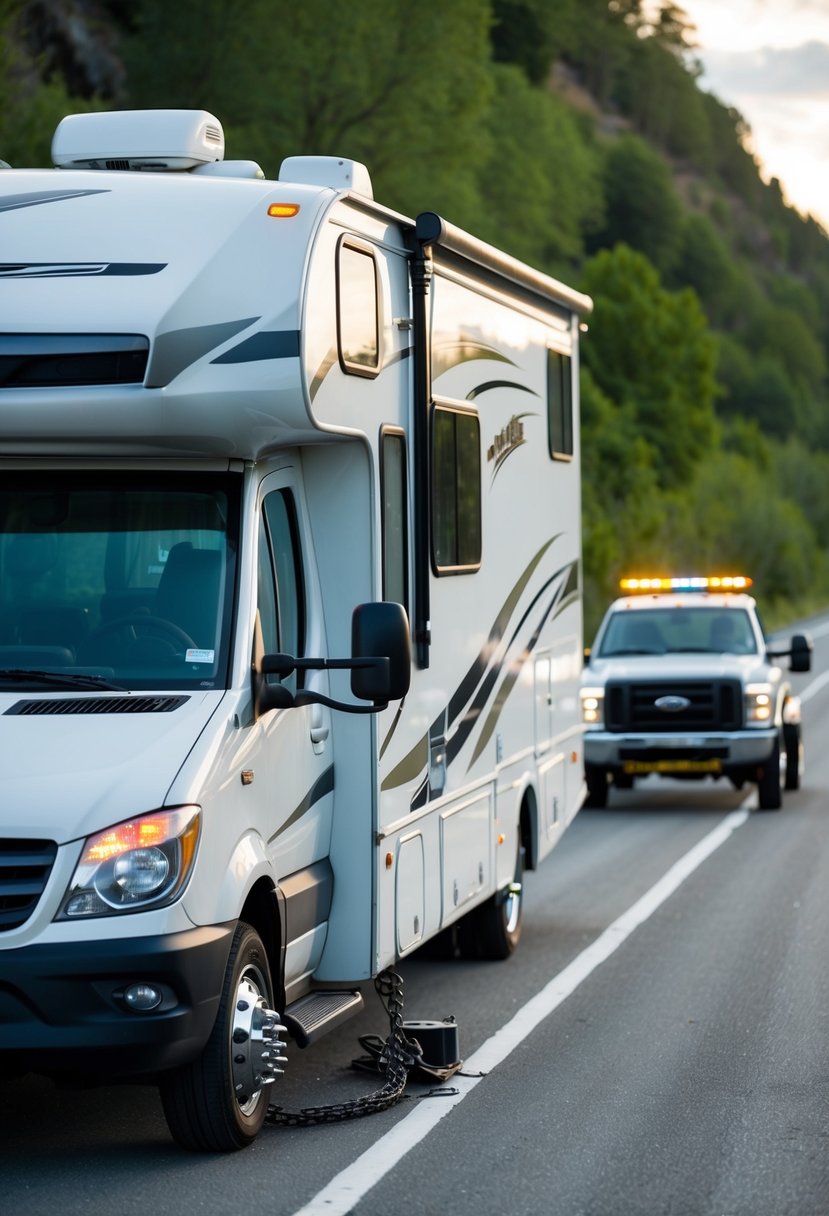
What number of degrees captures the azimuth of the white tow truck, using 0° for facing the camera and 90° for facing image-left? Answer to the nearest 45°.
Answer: approximately 0°

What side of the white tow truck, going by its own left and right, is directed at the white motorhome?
front

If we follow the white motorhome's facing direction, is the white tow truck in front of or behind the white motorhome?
behind

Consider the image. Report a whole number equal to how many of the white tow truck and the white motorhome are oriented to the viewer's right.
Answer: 0

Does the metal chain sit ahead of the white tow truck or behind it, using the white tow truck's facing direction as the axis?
ahead

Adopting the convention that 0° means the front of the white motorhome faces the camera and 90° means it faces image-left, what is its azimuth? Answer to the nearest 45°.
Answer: approximately 45°
